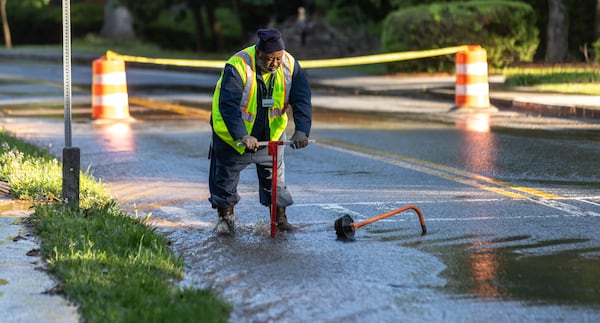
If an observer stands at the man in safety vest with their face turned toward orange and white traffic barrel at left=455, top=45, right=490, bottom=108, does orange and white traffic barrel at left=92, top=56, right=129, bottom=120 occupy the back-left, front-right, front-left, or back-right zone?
front-left

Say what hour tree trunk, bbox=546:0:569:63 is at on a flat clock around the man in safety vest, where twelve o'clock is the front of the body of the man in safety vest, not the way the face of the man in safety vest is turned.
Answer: The tree trunk is roughly at 8 o'clock from the man in safety vest.

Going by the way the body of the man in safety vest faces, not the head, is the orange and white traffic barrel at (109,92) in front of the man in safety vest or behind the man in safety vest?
behind

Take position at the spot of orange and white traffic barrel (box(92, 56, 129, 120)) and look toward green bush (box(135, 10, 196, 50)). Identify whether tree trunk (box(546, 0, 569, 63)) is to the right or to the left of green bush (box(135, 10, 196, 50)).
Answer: right

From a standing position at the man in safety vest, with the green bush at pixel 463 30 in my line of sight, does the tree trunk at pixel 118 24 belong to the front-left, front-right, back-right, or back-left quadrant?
front-left

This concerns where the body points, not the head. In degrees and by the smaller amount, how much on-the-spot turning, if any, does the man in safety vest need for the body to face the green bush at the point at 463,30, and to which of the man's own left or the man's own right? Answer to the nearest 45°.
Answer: approximately 135° to the man's own left

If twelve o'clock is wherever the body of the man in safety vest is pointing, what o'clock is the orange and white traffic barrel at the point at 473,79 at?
The orange and white traffic barrel is roughly at 8 o'clock from the man in safety vest.

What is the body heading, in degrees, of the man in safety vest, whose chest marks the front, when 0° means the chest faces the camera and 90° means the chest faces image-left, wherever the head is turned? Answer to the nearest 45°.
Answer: approximately 315°

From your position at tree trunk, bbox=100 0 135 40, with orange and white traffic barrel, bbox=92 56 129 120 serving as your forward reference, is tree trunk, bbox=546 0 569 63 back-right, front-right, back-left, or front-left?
front-left

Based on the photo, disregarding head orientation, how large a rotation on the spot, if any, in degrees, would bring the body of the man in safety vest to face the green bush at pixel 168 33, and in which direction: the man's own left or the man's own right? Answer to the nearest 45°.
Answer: approximately 135° to the man's own left

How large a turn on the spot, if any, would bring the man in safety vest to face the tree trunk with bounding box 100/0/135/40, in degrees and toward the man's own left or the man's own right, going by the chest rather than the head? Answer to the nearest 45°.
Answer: approximately 135° to the man's own left
